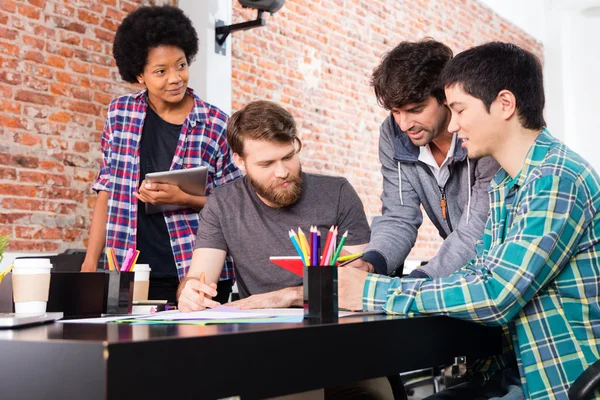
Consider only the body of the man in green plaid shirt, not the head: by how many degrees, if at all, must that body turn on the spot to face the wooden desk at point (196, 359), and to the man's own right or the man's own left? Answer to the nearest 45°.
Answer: approximately 45° to the man's own left

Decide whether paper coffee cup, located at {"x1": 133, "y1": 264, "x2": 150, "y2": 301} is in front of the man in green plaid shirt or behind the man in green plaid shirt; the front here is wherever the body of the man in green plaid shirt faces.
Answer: in front

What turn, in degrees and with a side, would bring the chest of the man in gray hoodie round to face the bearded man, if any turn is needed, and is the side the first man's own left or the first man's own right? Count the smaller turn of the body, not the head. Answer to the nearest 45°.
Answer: approximately 45° to the first man's own right

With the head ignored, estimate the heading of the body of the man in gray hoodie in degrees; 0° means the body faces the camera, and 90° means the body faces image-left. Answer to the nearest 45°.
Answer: approximately 45°

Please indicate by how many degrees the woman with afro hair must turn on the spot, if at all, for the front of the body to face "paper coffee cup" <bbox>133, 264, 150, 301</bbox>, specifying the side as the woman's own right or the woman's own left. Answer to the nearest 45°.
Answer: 0° — they already face it

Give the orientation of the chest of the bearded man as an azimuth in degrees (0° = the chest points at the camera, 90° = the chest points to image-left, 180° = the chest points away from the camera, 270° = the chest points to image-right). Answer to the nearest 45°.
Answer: approximately 0°

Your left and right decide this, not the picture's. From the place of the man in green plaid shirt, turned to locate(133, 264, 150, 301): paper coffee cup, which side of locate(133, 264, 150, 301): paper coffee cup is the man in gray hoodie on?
right

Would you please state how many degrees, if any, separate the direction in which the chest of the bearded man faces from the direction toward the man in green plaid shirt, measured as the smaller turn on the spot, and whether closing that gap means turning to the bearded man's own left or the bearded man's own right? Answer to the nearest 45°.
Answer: approximately 45° to the bearded man's own left

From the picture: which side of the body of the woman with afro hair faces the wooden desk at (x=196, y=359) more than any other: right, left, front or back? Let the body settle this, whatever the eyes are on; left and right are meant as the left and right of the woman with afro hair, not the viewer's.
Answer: front

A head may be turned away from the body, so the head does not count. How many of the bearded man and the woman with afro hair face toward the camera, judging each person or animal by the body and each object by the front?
2

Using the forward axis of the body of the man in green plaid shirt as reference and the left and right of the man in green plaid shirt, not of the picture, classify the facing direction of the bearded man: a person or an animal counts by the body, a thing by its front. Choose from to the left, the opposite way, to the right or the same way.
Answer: to the left

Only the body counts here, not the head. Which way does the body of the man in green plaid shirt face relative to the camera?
to the viewer's left

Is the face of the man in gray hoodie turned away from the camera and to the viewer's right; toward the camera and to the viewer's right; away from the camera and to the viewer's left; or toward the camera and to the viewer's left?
toward the camera and to the viewer's left

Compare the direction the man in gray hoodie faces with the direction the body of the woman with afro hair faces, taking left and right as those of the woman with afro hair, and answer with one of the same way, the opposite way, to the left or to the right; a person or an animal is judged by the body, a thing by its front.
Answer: to the right
